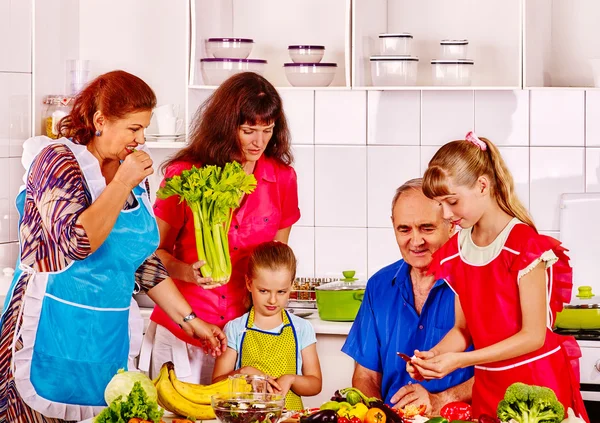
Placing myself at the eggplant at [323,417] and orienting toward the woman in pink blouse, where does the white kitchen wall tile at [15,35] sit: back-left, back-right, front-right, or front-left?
front-left

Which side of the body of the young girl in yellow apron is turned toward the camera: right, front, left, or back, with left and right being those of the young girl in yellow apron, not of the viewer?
front

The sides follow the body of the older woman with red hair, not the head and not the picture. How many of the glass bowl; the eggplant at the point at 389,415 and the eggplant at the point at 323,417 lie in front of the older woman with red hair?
3

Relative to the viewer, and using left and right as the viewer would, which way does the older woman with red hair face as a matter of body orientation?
facing the viewer and to the right of the viewer

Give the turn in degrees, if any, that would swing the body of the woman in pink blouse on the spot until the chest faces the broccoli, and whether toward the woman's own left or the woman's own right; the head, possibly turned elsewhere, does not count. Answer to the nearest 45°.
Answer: approximately 45° to the woman's own left

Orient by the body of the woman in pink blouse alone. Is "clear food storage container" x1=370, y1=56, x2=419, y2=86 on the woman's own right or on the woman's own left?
on the woman's own left

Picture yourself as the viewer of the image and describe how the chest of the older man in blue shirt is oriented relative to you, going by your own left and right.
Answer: facing the viewer

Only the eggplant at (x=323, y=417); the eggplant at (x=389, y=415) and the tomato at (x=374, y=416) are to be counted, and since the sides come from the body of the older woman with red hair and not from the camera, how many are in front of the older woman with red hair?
3

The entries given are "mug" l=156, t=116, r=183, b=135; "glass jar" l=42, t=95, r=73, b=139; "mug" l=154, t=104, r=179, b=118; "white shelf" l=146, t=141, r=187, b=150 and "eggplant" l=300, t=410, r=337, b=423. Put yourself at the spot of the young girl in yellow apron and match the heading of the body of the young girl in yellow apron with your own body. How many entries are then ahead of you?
1

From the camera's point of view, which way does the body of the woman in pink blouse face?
toward the camera
